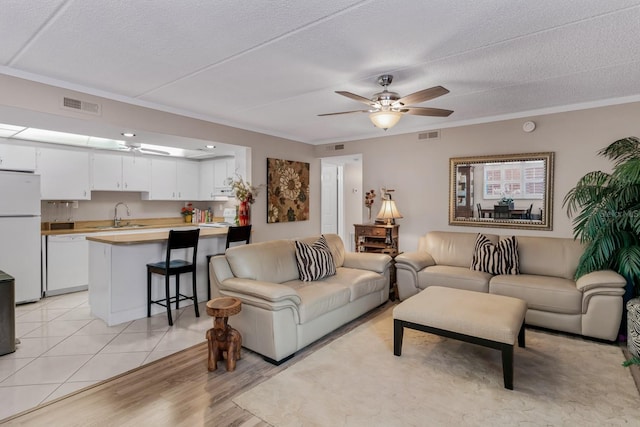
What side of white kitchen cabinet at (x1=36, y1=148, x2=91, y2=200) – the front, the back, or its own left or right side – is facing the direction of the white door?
left

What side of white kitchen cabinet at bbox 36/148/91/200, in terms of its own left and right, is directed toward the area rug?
front

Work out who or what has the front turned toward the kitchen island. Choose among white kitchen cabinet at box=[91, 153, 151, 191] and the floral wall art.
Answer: the white kitchen cabinet

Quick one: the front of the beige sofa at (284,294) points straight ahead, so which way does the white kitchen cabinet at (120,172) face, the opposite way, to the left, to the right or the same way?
the same way

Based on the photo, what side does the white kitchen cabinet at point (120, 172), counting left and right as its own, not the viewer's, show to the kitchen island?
front

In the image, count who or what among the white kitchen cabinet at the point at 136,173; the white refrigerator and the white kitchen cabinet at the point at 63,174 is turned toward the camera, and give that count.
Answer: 3

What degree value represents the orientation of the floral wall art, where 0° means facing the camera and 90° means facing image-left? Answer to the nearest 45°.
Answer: approximately 315°

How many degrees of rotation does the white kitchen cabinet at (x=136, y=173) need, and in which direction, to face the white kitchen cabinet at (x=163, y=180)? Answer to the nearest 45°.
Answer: approximately 135° to its left

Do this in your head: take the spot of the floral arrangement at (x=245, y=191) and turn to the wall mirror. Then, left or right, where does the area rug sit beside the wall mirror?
right

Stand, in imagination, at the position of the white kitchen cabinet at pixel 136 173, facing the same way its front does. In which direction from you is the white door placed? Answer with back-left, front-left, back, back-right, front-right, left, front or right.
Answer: left

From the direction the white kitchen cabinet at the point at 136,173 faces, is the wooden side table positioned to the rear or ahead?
ahead

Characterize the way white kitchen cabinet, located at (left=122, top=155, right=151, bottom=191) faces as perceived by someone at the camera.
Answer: facing the viewer

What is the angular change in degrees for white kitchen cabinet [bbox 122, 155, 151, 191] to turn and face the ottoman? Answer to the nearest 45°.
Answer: approximately 45° to its left

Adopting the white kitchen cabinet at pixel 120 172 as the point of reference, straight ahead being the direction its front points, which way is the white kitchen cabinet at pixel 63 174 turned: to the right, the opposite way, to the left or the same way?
the same way

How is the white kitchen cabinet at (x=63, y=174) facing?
toward the camera

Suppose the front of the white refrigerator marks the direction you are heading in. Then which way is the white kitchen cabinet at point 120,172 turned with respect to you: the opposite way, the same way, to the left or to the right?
the same way
